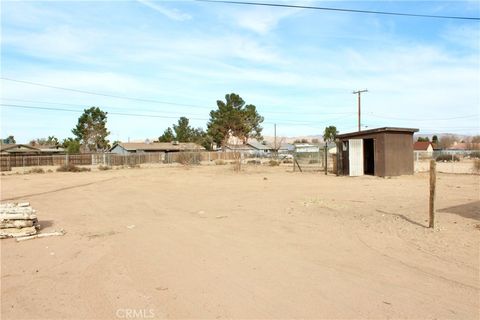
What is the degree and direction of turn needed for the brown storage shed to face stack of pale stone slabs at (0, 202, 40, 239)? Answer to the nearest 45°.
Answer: approximately 45° to its left
